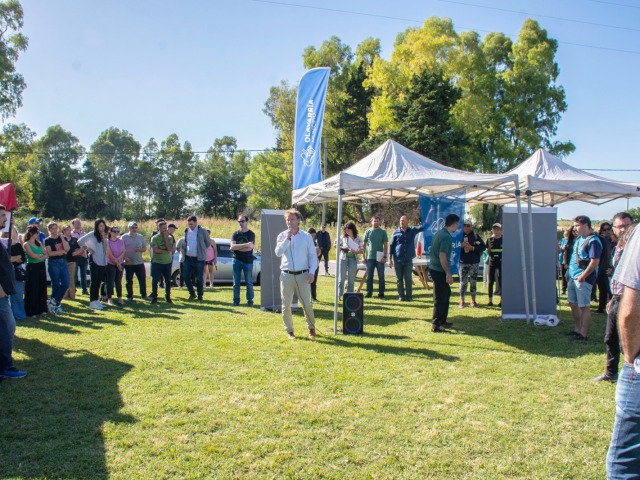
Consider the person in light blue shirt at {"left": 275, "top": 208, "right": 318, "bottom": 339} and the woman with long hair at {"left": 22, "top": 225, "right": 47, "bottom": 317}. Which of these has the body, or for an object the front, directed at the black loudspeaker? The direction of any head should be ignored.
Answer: the woman with long hair

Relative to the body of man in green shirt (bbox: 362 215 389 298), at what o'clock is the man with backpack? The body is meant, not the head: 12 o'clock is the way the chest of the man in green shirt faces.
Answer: The man with backpack is roughly at 11 o'clock from the man in green shirt.

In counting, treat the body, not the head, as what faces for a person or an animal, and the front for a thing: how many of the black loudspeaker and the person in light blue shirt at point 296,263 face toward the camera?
2

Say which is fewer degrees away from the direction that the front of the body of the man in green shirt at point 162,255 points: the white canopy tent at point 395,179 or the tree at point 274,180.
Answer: the white canopy tent

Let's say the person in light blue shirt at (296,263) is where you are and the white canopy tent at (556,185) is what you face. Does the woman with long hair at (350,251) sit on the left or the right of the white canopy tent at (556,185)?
left

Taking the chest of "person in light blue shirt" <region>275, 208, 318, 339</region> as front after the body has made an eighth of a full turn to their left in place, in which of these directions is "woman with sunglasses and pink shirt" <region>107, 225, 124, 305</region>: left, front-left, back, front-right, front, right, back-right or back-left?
back

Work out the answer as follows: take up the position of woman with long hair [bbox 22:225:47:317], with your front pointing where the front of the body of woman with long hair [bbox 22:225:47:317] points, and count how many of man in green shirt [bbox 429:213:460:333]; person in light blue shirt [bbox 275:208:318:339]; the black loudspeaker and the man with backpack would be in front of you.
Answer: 4

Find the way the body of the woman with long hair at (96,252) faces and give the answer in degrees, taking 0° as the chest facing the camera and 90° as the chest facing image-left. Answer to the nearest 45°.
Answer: approximately 315°

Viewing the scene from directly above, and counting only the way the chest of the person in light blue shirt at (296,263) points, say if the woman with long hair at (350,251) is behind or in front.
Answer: behind

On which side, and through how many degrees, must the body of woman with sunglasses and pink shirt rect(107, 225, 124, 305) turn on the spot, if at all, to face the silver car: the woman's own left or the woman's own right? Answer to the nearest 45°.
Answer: approximately 90° to the woman's own left

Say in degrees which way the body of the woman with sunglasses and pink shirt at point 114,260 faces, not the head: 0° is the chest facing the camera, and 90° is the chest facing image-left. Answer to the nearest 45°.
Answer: approximately 315°
